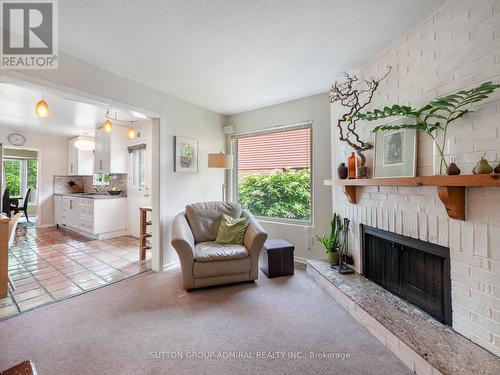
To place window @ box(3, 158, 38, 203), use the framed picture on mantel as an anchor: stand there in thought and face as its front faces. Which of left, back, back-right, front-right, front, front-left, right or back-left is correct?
front-right

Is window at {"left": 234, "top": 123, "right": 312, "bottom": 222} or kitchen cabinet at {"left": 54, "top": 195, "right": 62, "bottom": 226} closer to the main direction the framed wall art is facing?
the window

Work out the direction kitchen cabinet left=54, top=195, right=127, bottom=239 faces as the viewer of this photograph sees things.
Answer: facing the viewer and to the left of the viewer

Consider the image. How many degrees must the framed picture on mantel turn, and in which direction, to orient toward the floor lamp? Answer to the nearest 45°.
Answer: approximately 45° to its right

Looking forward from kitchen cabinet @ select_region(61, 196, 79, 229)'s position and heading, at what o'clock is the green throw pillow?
The green throw pillow is roughly at 10 o'clock from the kitchen cabinet.

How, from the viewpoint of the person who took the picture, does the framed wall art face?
facing the viewer and to the right of the viewer

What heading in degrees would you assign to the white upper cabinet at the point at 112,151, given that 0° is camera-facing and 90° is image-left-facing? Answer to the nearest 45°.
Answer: approximately 45°

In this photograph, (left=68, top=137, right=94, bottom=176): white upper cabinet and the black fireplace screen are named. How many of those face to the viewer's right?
0

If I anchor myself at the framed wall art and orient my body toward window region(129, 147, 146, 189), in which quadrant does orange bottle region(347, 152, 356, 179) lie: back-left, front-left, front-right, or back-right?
back-right

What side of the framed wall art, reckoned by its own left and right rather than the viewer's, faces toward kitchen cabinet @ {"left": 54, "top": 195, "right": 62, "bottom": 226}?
back

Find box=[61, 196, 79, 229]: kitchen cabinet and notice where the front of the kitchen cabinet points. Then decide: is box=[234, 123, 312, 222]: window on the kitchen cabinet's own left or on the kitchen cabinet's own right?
on the kitchen cabinet's own left
